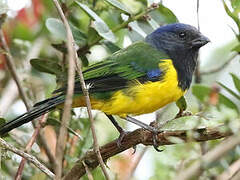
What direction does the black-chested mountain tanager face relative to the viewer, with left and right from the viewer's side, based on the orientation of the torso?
facing to the right of the viewer

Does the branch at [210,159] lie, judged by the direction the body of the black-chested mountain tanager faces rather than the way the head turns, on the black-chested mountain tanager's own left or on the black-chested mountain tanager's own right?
on the black-chested mountain tanager's own right
